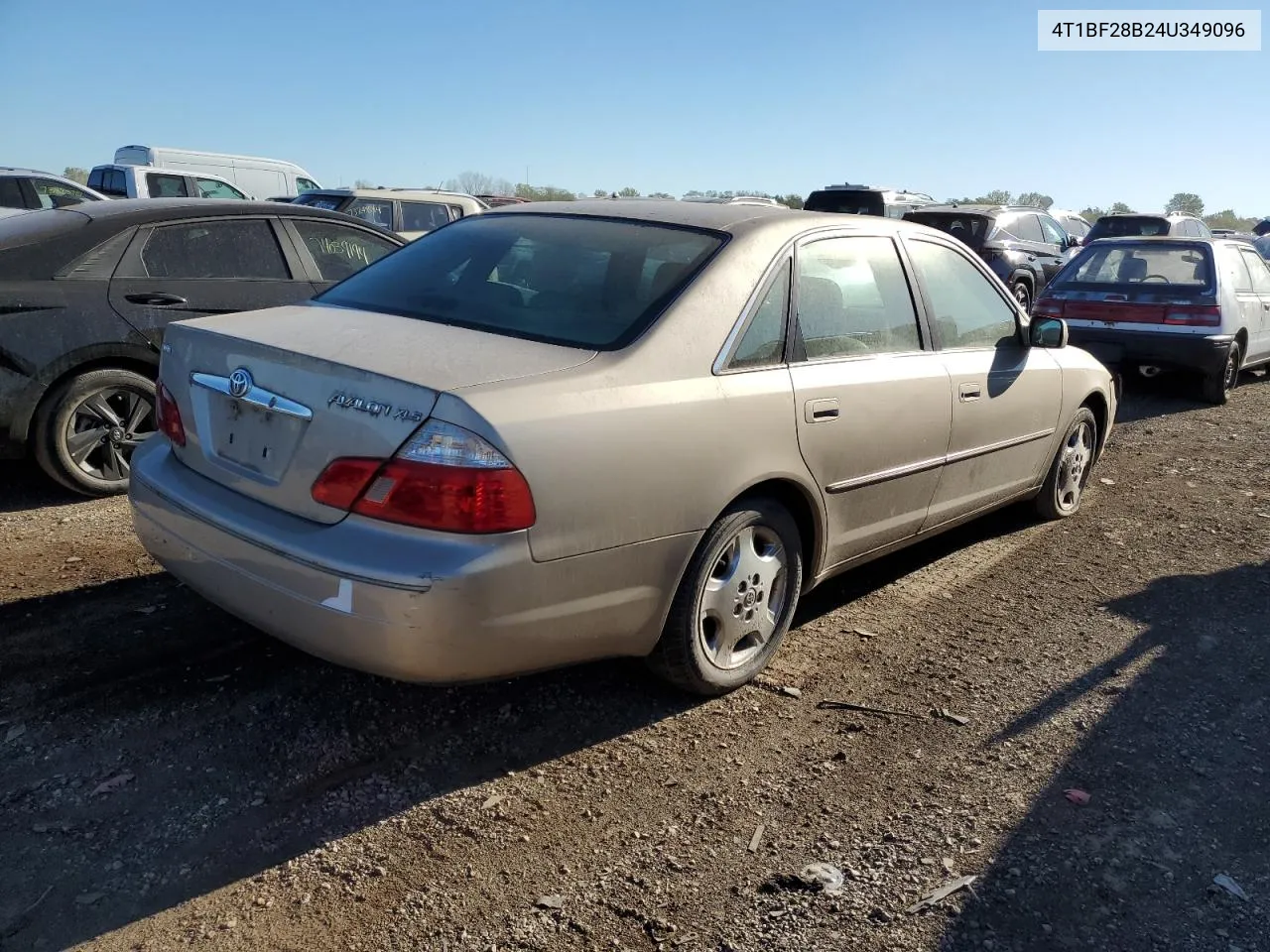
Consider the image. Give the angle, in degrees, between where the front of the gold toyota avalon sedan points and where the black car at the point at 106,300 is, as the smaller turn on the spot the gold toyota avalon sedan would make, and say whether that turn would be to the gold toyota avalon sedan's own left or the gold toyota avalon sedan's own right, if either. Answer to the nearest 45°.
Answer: approximately 90° to the gold toyota avalon sedan's own left

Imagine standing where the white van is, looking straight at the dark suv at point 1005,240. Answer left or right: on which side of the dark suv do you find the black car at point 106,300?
right

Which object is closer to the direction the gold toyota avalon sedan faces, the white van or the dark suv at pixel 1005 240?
the dark suv

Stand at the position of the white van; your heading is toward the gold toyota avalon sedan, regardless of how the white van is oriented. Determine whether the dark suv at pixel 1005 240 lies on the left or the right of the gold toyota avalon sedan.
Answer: left

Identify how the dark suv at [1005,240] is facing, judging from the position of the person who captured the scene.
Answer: facing away from the viewer and to the right of the viewer

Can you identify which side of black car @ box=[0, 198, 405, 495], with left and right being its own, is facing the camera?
right

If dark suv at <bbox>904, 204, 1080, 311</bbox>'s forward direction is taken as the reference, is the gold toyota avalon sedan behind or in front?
behind

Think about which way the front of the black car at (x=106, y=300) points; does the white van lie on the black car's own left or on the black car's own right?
on the black car's own left

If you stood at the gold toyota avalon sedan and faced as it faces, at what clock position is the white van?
The white van is roughly at 10 o'clock from the gold toyota avalon sedan.

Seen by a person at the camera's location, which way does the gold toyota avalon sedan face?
facing away from the viewer and to the right of the viewer
